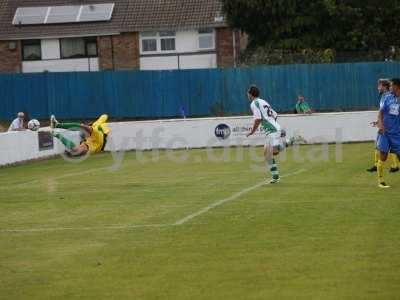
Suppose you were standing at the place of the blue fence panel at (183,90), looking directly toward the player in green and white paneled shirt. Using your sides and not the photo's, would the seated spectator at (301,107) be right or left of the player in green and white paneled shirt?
left

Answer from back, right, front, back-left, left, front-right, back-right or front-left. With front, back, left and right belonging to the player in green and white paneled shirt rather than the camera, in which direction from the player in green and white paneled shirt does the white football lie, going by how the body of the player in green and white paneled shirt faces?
front

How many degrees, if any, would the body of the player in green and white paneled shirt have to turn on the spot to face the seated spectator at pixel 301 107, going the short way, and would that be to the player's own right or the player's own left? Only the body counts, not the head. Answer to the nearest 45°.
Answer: approximately 45° to the player's own right

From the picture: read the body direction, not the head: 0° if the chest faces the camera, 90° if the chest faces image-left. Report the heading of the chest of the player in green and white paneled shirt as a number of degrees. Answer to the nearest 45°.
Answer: approximately 135°

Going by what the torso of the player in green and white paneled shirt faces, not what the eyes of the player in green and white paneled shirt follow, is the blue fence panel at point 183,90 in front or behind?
in front

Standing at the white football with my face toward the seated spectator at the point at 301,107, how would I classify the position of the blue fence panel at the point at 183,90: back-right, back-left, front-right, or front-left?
front-left

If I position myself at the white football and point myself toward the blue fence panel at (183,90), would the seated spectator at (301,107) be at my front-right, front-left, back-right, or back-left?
front-right
